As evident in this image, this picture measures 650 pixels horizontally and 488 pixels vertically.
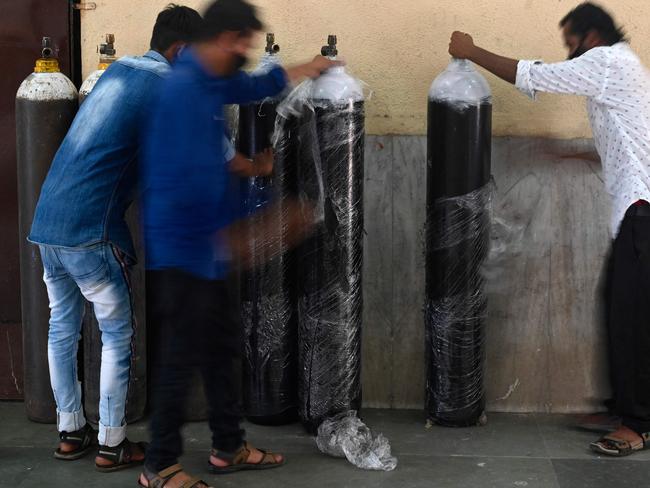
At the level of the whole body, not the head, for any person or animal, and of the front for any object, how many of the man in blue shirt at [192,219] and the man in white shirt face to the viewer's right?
1

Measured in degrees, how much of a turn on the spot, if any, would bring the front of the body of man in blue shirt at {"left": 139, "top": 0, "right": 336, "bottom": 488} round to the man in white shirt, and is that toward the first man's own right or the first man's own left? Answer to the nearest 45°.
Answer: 0° — they already face them

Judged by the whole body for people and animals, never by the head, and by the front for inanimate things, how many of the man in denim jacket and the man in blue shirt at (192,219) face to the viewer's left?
0

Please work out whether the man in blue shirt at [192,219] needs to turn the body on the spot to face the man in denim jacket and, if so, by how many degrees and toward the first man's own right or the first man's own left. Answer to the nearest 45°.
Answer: approximately 135° to the first man's own left

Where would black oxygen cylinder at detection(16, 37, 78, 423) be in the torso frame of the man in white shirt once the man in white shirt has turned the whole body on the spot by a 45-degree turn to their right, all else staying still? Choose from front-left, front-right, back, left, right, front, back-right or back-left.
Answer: front-left

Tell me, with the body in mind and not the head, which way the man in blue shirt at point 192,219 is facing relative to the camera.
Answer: to the viewer's right

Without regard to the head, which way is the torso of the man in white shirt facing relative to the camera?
to the viewer's left

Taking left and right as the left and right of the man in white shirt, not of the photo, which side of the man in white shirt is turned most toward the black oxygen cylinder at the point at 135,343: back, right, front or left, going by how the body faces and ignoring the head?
front

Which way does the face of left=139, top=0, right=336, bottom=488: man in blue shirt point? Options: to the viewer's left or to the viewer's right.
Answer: to the viewer's right

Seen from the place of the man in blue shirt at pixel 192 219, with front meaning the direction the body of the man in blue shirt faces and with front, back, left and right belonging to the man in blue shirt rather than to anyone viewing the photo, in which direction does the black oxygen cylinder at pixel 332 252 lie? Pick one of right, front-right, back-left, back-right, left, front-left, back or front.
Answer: front-left

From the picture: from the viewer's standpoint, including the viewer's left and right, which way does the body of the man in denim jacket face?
facing away from the viewer and to the right of the viewer

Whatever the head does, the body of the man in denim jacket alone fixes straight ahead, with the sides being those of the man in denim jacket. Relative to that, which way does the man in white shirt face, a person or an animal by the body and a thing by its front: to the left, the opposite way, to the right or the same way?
to the left

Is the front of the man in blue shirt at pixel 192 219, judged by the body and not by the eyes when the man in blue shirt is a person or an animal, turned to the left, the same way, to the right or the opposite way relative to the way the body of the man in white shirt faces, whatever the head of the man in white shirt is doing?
the opposite way

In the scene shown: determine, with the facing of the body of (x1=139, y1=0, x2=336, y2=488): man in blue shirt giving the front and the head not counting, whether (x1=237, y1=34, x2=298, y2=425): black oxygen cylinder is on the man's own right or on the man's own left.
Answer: on the man's own left
